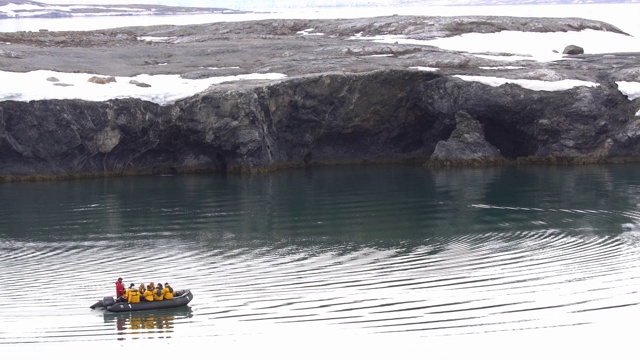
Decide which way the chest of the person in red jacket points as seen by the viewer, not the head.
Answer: to the viewer's right

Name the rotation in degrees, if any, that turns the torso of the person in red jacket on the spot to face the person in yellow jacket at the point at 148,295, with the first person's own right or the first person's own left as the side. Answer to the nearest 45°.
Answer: approximately 45° to the first person's own right

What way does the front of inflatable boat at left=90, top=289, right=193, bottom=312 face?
to the viewer's right

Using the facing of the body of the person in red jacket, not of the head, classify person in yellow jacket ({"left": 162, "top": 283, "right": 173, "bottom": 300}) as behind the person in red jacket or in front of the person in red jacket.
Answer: in front

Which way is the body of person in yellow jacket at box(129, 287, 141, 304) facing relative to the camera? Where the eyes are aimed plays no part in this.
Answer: away from the camera

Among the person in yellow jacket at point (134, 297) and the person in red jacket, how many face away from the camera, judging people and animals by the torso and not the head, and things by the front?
1

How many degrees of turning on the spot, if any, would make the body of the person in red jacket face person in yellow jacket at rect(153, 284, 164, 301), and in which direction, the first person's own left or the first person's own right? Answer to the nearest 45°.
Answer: approximately 45° to the first person's own right

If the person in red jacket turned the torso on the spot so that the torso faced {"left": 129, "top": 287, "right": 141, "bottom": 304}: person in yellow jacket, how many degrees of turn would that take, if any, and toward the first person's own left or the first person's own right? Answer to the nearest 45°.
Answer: approximately 45° to the first person's own right
